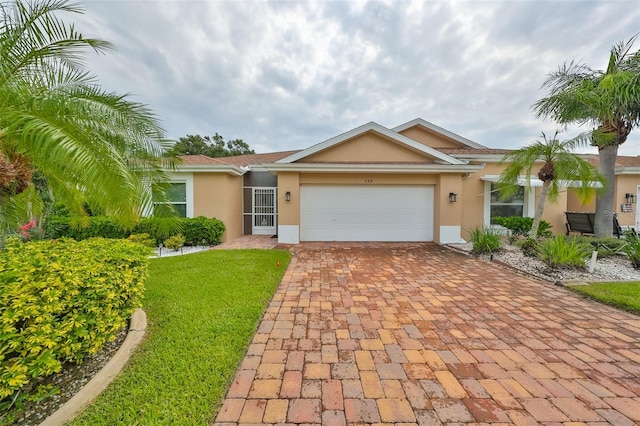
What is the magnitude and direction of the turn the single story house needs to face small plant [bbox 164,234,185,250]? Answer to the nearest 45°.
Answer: approximately 45° to its right

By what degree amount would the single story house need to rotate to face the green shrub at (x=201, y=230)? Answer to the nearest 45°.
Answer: approximately 45° to its right

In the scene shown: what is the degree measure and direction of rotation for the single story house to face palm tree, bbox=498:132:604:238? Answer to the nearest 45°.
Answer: approximately 90° to its left

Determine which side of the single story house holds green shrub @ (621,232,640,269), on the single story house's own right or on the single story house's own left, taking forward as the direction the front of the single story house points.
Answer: on the single story house's own left

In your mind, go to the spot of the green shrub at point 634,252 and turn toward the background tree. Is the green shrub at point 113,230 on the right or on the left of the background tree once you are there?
left

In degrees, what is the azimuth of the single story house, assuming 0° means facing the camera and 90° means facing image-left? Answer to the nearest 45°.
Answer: approximately 0°

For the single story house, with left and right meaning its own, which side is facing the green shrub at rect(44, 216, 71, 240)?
right

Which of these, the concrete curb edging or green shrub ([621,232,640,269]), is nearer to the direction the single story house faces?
the concrete curb edging
